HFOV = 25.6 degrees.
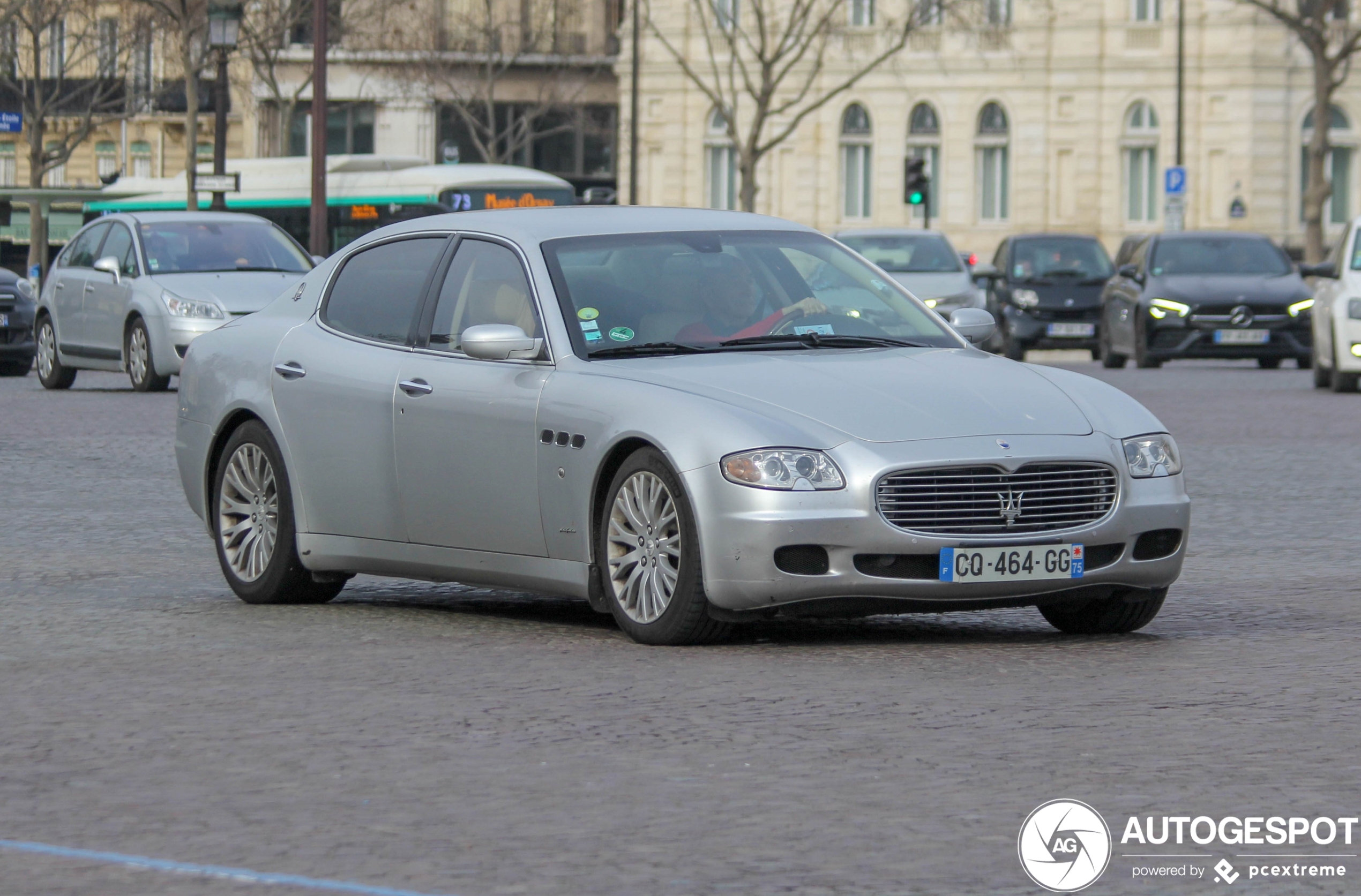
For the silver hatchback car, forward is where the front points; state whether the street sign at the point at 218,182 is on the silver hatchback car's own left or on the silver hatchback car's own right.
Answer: on the silver hatchback car's own left

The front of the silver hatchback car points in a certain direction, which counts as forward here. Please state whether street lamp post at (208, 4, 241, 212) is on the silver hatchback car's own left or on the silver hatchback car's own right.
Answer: on the silver hatchback car's own left

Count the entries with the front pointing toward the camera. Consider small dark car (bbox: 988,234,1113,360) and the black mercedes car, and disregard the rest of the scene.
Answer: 2

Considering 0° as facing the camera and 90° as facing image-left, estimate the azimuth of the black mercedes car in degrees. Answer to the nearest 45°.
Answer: approximately 0°

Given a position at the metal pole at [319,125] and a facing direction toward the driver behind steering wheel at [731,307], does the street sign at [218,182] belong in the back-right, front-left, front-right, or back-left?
back-right

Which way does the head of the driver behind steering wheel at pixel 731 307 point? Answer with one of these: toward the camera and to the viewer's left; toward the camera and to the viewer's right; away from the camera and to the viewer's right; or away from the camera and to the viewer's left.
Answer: toward the camera and to the viewer's right

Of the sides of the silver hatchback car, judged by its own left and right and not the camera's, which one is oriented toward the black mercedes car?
left

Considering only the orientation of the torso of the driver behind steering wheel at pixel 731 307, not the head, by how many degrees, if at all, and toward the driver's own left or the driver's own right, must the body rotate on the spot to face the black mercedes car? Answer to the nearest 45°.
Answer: approximately 135° to the driver's own left

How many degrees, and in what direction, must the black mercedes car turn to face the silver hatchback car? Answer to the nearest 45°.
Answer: approximately 45° to its right
